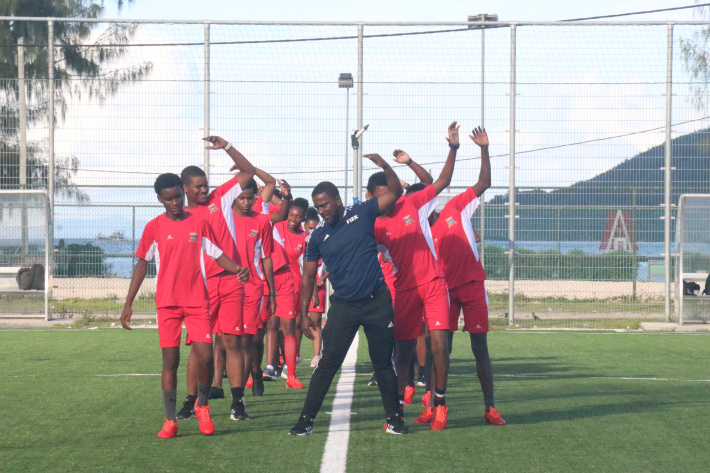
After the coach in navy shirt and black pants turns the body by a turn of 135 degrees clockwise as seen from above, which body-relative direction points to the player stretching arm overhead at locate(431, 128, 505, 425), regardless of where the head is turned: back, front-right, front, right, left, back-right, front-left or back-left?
right

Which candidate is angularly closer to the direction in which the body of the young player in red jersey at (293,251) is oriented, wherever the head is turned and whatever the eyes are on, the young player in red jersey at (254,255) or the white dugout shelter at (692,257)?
the young player in red jersey

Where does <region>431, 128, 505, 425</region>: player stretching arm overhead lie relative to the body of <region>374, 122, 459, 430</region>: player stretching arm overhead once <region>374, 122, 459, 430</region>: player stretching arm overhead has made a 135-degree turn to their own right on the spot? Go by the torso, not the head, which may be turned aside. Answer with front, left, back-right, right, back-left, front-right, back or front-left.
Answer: right

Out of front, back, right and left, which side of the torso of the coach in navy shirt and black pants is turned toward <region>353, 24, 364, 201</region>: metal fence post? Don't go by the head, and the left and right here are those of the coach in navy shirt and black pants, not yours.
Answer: back

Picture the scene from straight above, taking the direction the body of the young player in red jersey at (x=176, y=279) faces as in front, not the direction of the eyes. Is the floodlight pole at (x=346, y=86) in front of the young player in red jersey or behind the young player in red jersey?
behind

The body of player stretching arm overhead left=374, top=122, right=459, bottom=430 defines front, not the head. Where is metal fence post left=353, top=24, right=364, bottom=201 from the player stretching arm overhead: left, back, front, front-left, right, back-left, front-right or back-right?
back

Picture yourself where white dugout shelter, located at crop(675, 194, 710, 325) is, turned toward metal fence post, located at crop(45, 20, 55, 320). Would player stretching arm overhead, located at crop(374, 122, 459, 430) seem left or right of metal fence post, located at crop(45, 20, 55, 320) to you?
left

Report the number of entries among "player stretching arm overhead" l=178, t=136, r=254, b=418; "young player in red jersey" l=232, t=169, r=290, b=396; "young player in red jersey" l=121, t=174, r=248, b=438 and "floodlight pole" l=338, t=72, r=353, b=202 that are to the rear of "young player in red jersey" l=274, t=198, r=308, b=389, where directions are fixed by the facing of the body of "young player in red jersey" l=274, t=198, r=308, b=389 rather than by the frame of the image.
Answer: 1

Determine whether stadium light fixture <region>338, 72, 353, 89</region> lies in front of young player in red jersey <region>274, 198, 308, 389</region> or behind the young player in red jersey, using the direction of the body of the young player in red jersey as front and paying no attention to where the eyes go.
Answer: behind

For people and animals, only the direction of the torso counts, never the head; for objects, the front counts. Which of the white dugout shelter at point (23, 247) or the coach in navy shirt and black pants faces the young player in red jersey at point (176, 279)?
the white dugout shelter
